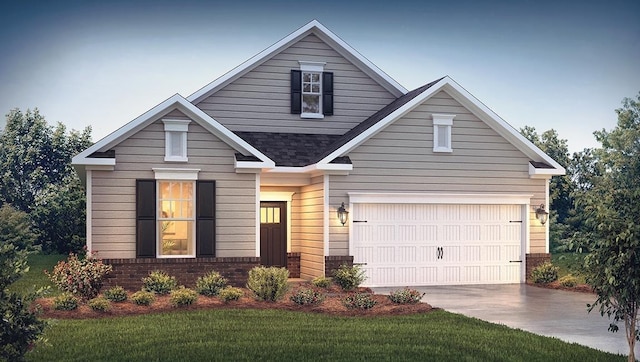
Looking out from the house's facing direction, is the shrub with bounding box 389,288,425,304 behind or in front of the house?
in front

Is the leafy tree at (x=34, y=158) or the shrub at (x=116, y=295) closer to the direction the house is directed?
the shrub

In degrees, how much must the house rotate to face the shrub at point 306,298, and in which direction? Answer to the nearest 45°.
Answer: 0° — it already faces it

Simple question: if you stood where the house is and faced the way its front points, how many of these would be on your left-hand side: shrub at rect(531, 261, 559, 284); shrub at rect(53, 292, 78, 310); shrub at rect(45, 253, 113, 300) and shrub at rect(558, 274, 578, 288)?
2

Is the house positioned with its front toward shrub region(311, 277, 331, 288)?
yes

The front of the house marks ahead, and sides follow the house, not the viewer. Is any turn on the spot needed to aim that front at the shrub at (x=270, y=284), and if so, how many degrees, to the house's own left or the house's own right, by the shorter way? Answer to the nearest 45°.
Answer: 0° — it already faces it

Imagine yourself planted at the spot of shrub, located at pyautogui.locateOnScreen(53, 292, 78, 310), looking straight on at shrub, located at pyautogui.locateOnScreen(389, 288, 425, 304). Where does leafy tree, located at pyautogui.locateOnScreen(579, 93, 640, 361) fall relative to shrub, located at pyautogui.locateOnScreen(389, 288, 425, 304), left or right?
right

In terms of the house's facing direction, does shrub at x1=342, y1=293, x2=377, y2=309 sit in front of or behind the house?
in front

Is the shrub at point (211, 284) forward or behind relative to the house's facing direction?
forward

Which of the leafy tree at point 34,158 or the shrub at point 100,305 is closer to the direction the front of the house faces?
the shrub

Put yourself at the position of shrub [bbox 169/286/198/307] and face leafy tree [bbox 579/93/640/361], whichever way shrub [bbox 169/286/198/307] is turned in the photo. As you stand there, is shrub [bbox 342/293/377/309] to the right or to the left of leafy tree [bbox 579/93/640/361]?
left

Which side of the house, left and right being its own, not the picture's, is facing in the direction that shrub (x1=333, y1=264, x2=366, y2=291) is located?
front

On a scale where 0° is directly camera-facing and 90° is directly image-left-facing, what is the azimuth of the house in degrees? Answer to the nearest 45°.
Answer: approximately 0°

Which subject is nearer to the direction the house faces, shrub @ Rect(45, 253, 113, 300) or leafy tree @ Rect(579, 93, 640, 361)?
the leafy tree

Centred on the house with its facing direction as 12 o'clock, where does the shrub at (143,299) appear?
The shrub is roughly at 1 o'clock from the house.
